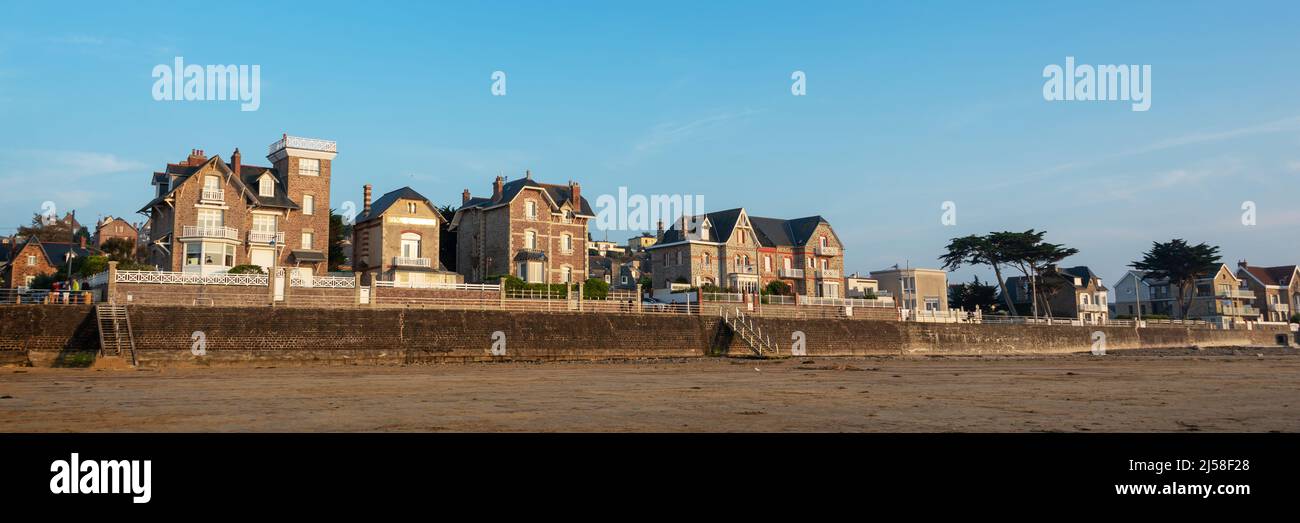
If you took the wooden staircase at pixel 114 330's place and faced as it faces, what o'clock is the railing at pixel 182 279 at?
The railing is roughly at 7 o'clock from the wooden staircase.

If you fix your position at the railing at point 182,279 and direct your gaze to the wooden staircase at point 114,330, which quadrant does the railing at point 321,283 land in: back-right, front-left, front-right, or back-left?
back-left

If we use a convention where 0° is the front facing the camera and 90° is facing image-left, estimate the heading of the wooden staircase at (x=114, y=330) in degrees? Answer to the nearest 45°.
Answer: approximately 0°

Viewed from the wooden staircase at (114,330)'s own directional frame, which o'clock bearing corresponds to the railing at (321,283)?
The railing is roughly at 8 o'clock from the wooden staircase.
